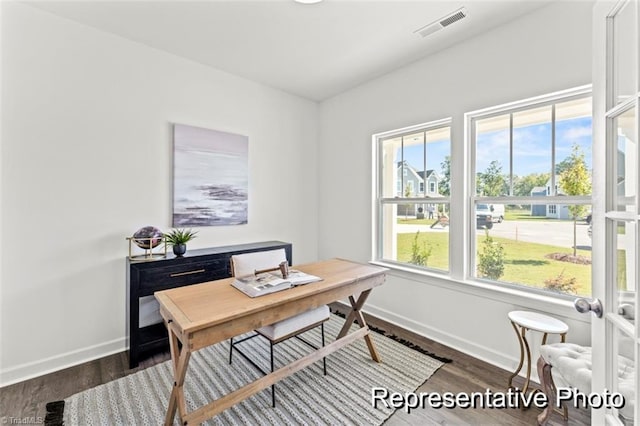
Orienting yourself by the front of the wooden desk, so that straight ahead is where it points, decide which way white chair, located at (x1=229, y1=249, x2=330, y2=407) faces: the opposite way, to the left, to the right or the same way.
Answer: the opposite way

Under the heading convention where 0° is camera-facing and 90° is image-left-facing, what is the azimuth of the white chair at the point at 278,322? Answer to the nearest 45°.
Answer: approximately 315°

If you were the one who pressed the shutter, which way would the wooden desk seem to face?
facing away from the viewer and to the left of the viewer

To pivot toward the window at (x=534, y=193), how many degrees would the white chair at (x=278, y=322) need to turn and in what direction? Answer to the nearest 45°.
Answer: approximately 45° to its left

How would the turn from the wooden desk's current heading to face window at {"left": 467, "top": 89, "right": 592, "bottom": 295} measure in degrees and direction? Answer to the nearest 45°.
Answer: approximately 135° to its right

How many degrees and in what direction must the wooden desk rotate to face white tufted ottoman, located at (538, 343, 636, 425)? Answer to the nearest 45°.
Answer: approximately 135° to its right

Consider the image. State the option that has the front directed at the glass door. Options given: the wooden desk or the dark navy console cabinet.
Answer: the dark navy console cabinet
